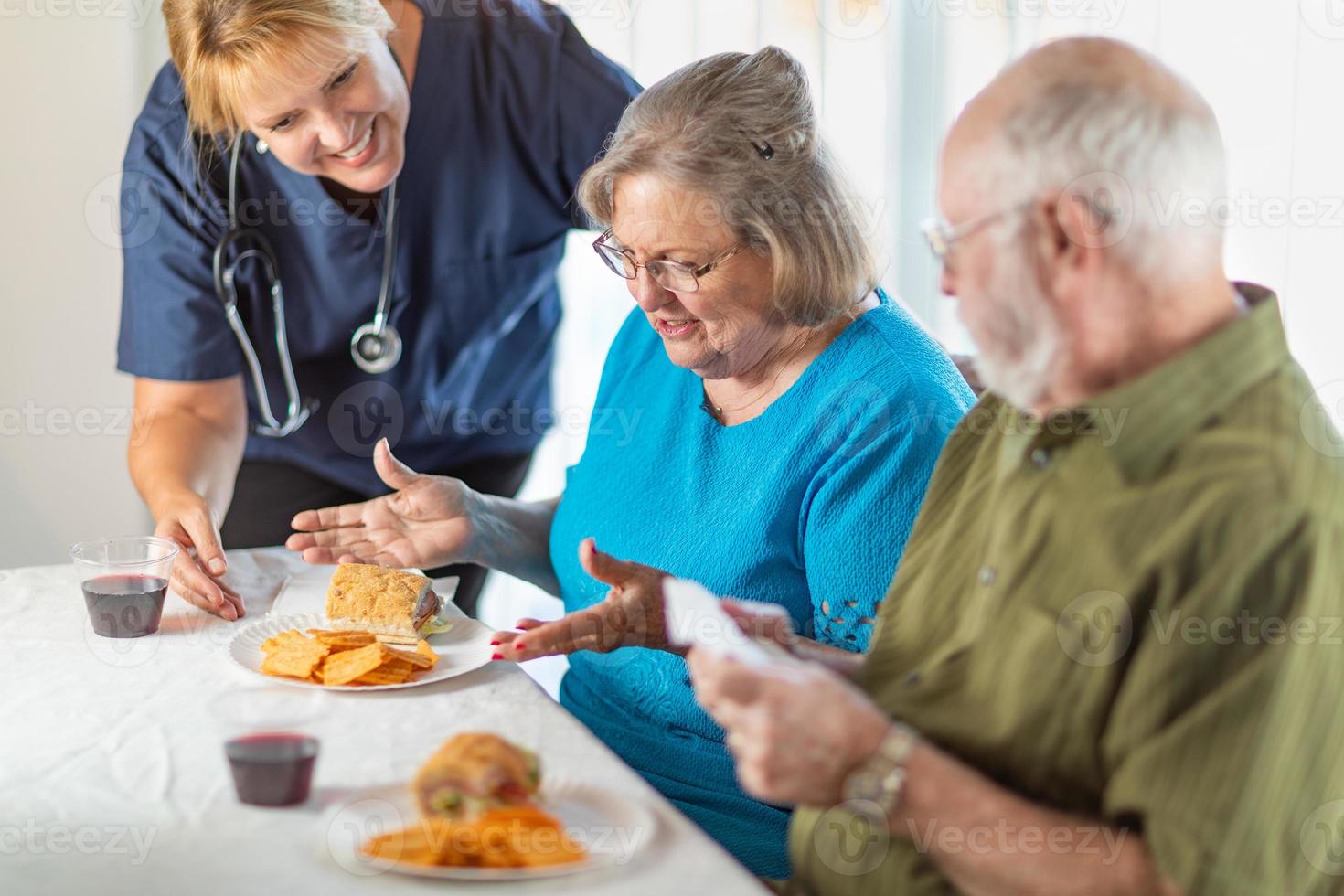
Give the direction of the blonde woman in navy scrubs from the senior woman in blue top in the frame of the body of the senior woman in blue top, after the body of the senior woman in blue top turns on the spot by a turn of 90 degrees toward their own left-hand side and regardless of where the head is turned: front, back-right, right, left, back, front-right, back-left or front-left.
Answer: back

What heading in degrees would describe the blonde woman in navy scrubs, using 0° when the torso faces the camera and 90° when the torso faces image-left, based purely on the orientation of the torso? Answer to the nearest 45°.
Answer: approximately 0°

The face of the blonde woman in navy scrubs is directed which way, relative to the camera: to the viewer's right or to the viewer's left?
to the viewer's right

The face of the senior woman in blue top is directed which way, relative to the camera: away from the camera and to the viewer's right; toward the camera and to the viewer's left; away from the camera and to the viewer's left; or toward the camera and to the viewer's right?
toward the camera and to the viewer's left

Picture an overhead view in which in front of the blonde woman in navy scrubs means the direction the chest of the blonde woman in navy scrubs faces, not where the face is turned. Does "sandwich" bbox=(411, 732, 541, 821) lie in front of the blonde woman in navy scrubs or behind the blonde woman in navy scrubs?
in front

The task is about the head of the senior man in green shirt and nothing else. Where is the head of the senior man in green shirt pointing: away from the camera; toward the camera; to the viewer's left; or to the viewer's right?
to the viewer's left

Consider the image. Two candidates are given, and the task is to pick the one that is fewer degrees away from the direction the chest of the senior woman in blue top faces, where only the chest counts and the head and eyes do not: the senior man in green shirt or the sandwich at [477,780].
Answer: the sandwich
